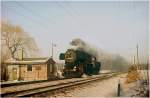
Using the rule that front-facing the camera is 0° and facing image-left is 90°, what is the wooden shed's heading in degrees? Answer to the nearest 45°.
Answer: approximately 0°

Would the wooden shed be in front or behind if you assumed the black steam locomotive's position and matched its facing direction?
in front

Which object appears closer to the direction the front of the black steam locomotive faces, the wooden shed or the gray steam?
the wooden shed

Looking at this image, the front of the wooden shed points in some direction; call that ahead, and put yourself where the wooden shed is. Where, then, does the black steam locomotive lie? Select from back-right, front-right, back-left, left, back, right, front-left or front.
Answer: back-left

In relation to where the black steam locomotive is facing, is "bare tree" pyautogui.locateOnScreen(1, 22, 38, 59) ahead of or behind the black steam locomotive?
ahead

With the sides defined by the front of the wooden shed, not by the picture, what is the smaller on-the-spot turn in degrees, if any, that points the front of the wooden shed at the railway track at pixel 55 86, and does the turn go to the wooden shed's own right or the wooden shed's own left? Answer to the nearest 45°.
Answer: approximately 90° to the wooden shed's own left

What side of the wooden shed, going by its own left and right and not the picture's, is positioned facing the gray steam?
left
